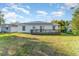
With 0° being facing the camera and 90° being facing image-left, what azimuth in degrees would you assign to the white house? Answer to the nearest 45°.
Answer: approximately 0°

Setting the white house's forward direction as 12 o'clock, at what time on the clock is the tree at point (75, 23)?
The tree is roughly at 9 o'clock from the white house.
